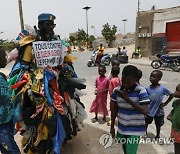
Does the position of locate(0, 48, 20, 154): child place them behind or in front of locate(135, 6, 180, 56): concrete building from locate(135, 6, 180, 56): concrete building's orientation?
in front

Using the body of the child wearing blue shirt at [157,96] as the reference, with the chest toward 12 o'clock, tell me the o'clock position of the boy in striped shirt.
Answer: The boy in striped shirt is roughly at 11 o'clock from the child wearing blue shirt.

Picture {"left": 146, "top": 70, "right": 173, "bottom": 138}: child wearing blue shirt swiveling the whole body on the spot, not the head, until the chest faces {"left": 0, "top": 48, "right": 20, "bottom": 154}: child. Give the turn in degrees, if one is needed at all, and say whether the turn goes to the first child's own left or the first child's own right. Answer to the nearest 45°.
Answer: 0° — they already face them

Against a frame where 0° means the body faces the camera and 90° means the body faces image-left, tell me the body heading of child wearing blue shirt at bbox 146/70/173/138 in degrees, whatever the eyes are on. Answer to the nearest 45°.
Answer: approximately 45°

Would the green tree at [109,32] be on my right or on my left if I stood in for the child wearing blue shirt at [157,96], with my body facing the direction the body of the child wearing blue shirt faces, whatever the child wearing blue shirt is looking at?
on my right

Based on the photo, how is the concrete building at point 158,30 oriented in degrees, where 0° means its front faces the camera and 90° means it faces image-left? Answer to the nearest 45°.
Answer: approximately 45°

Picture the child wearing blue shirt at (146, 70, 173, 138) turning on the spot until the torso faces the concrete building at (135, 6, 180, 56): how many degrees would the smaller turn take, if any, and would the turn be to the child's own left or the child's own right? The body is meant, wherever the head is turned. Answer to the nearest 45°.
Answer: approximately 135° to the child's own right

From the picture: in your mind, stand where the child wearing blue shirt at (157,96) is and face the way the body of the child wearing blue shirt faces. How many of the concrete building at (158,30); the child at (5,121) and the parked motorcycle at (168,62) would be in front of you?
1
